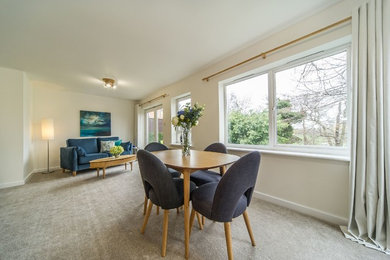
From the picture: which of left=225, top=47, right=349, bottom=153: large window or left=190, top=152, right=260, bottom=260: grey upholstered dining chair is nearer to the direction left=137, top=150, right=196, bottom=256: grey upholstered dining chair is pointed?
the large window

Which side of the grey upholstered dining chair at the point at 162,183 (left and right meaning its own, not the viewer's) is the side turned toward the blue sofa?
left

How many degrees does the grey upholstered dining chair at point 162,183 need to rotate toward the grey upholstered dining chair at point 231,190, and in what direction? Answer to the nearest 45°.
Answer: approximately 90° to its right

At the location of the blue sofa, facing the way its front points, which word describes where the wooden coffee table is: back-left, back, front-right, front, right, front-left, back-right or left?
front

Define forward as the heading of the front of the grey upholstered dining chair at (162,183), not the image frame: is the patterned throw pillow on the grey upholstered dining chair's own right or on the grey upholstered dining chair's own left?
on the grey upholstered dining chair's own left

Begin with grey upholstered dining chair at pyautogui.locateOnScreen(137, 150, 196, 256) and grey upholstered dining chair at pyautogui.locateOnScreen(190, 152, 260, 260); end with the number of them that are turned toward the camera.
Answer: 0

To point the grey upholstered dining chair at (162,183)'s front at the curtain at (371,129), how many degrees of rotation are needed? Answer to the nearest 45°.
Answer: approximately 45° to its right

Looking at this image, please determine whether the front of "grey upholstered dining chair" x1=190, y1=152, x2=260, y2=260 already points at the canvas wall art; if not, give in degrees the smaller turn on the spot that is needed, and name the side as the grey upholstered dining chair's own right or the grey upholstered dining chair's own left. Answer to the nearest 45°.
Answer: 0° — it already faces it

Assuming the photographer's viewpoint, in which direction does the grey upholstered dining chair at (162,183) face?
facing away from the viewer and to the right of the viewer

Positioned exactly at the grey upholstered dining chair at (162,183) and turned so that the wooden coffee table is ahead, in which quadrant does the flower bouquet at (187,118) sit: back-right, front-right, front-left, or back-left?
front-right

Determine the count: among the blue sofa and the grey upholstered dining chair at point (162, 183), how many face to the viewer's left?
0

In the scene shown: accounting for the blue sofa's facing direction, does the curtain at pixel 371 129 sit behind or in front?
in front

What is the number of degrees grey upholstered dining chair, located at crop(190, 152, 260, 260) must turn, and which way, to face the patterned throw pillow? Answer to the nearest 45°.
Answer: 0° — it already faces it

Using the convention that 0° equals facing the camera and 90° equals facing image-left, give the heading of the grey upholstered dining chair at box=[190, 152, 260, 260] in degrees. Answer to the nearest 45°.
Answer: approximately 135°

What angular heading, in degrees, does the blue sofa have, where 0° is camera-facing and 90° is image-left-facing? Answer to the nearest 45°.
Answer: approximately 315°
